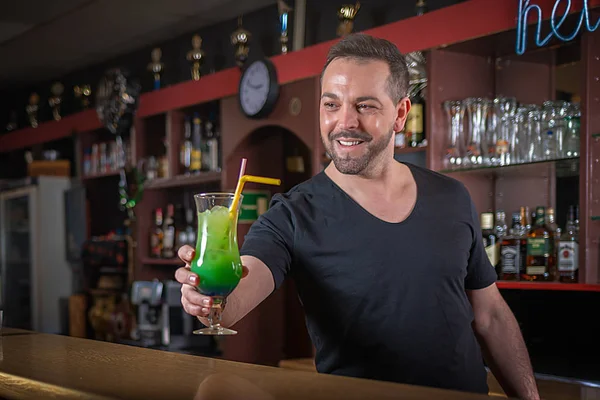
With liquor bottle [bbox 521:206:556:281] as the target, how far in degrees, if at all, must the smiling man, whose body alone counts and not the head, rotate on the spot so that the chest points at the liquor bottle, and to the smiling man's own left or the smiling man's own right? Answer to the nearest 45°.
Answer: approximately 135° to the smiling man's own left

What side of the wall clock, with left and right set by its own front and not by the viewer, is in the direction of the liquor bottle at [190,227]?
right

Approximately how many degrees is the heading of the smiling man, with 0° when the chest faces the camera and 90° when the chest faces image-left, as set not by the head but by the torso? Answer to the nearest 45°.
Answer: approximately 0°

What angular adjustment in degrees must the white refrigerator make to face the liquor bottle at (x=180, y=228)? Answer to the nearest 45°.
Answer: approximately 90° to its left

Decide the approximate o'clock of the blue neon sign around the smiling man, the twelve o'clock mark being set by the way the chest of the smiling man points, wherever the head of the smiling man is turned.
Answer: The blue neon sign is roughly at 7 o'clock from the smiling man.

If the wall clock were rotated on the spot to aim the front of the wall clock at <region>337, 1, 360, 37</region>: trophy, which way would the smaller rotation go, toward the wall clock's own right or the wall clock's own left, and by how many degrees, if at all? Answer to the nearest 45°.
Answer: approximately 90° to the wall clock's own left
